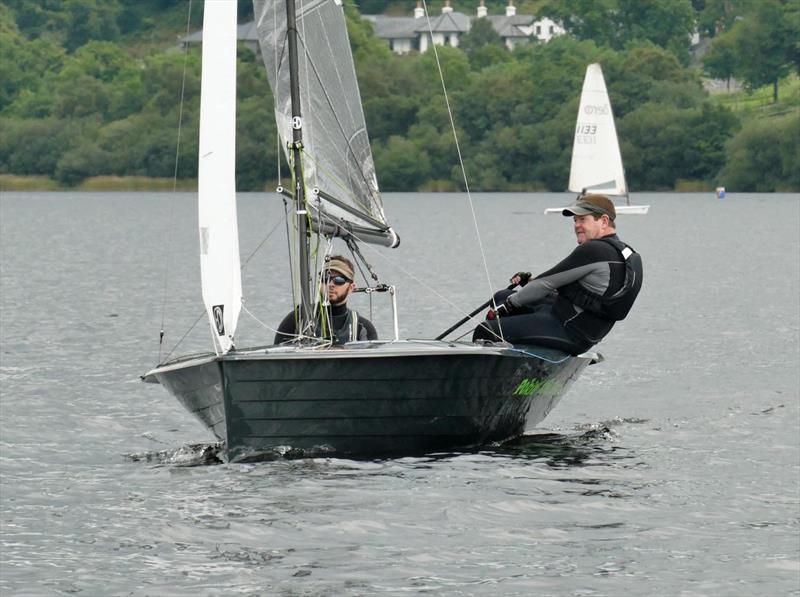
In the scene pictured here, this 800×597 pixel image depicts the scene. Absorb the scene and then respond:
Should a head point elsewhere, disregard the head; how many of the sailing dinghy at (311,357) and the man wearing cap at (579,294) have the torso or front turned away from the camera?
0

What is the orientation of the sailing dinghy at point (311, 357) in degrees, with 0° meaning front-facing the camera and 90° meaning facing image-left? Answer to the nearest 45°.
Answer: approximately 45°

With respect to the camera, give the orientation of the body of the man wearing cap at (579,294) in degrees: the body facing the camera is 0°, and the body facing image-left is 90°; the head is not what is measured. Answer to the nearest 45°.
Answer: approximately 90°

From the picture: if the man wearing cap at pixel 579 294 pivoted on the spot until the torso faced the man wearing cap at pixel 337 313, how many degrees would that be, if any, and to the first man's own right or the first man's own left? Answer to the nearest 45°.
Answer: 0° — they already face them
